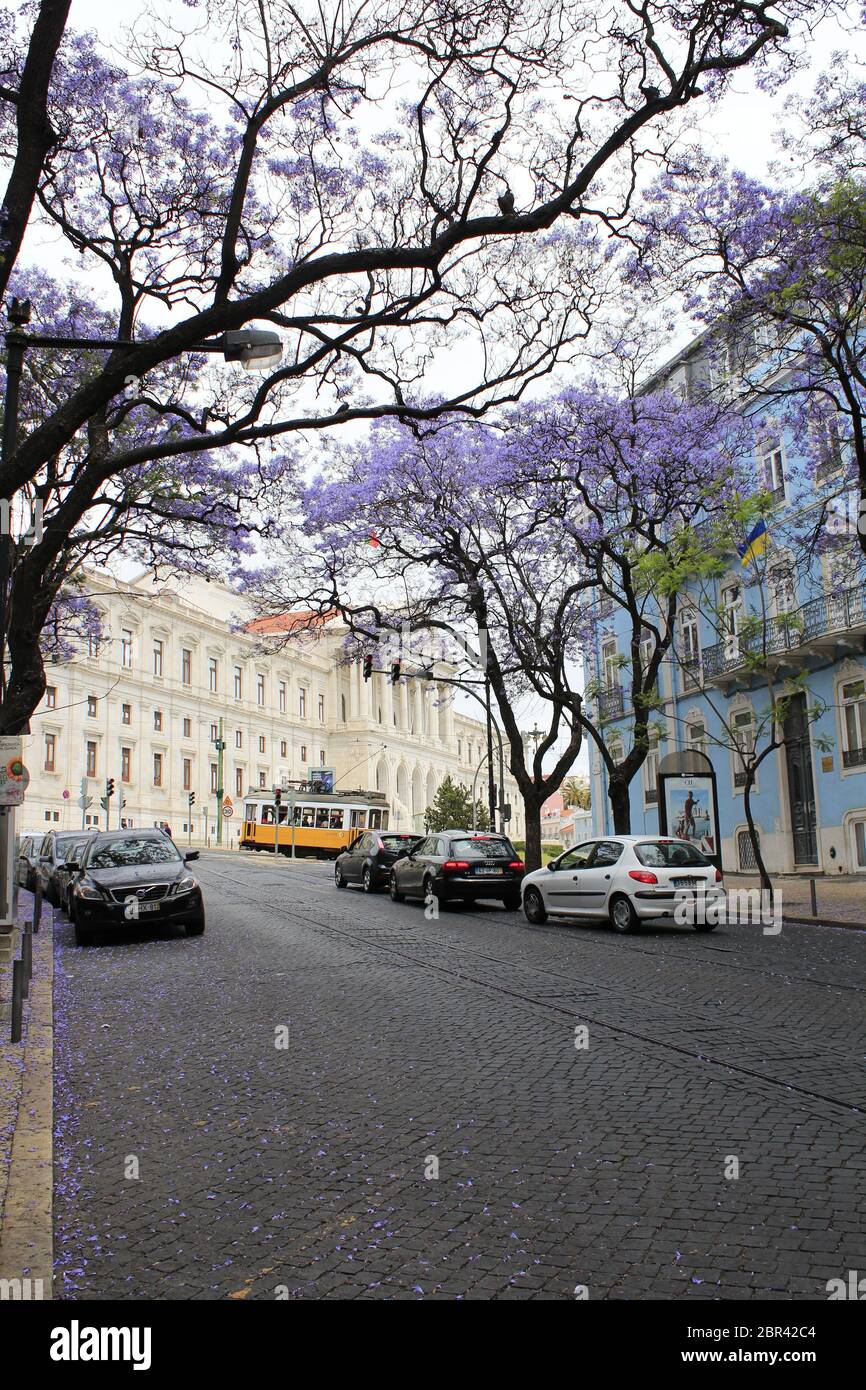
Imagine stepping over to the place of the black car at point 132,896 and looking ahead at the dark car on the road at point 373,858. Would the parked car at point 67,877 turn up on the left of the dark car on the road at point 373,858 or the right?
left

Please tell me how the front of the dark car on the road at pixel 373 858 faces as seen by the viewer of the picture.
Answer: facing away from the viewer and to the left of the viewer

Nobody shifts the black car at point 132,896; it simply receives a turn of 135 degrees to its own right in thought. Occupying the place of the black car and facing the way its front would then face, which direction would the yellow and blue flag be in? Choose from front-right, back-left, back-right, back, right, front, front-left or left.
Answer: back-right

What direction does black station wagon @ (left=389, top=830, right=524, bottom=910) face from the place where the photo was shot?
facing away from the viewer and to the left of the viewer

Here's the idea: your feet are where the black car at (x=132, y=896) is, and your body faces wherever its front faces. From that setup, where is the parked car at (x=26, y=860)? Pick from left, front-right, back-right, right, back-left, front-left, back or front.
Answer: back

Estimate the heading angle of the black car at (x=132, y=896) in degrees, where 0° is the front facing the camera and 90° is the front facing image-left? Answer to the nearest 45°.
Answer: approximately 0°

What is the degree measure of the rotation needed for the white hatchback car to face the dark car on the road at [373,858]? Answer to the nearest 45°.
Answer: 0° — it already faces it

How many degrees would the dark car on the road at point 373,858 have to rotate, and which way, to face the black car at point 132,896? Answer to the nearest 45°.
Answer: approximately 135° to its left

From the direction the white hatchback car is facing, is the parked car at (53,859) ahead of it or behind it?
ahead

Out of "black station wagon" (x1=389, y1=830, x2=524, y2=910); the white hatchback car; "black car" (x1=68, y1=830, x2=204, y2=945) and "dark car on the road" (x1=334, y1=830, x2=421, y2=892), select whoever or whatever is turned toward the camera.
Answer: the black car

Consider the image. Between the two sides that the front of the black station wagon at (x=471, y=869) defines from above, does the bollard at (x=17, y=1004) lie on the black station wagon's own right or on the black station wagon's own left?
on the black station wagon's own left
